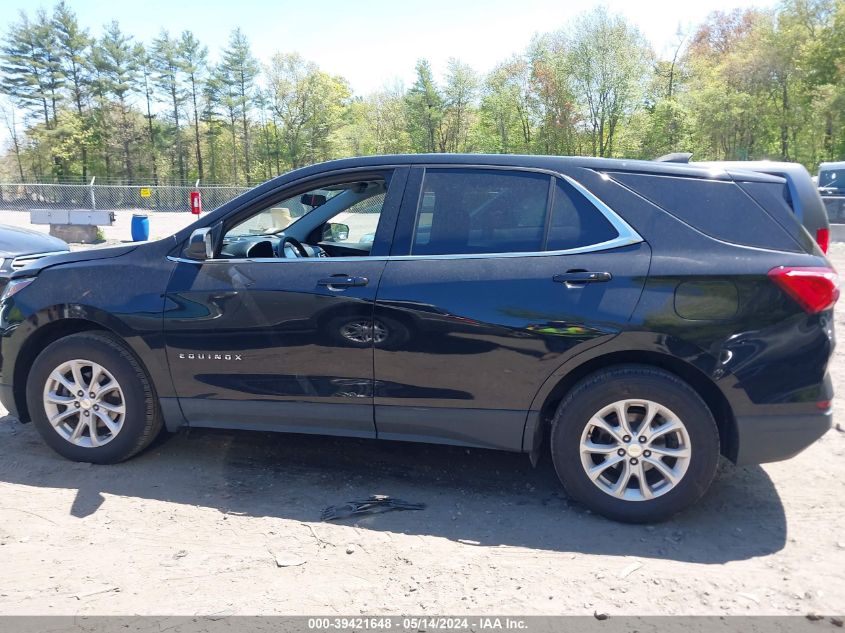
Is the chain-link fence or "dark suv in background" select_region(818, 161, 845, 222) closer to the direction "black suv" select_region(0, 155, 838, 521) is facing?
the chain-link fence

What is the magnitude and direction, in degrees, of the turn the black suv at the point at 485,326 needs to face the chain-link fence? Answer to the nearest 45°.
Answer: approximately 45° to its right

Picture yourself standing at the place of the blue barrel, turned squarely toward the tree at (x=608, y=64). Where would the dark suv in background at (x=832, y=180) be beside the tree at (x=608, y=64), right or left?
right

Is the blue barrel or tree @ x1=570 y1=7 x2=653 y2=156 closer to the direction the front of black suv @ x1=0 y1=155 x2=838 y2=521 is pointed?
the blue barrel

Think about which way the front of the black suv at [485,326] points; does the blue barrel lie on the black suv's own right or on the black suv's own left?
on the black suv's own right

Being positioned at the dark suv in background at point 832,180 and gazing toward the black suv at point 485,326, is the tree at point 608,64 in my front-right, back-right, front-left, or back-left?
back-right

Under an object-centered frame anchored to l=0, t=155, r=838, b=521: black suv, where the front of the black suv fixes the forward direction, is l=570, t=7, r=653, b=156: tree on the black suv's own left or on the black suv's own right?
on the black suv's own right

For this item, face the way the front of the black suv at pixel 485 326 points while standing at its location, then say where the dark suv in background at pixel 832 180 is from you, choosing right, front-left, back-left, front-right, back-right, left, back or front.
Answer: back-right

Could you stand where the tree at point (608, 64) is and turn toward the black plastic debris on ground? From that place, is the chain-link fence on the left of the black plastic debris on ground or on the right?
right

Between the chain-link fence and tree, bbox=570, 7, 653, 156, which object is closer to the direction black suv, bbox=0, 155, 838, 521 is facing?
the chain-link fence

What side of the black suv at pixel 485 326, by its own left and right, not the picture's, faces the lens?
left

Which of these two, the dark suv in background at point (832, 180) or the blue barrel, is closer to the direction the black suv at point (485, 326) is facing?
the blue barrel
